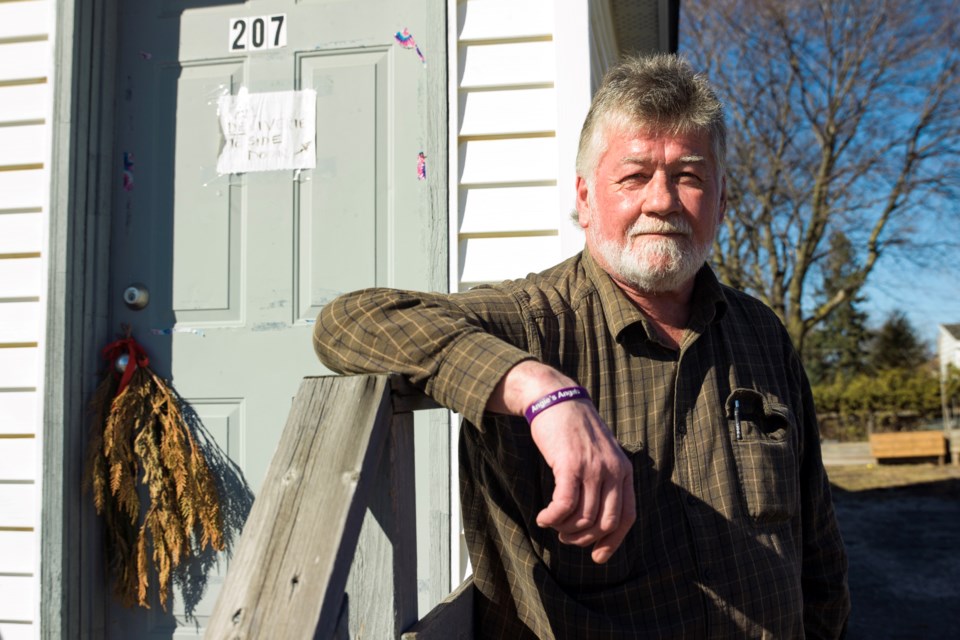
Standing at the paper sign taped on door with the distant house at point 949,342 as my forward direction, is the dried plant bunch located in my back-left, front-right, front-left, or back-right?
back-left

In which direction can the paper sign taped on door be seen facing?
toward the camera

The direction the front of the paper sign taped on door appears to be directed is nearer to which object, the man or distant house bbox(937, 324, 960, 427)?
the man

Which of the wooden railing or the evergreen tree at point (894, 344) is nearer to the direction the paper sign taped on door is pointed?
the wooden railing

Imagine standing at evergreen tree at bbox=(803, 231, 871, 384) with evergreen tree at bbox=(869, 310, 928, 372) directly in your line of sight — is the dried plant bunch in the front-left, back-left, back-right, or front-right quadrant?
back-right

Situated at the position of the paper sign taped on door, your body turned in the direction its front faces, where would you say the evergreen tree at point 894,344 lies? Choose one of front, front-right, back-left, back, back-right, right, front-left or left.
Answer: back-left

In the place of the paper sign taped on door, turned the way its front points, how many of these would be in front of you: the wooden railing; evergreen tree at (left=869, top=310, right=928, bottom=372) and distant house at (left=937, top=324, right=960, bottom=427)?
1

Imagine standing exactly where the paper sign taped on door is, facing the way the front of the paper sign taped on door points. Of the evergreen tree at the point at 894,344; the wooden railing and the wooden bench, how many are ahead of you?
1

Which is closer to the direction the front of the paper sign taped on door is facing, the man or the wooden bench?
the man

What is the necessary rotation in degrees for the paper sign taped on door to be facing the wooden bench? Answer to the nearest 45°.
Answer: approximately 135° to its left

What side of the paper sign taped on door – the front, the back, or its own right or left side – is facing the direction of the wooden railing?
front

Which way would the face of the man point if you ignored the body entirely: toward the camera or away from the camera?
toward the camera

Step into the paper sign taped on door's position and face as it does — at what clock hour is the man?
The man is roughly at 11 o'clock from the paper sign taped on door.
